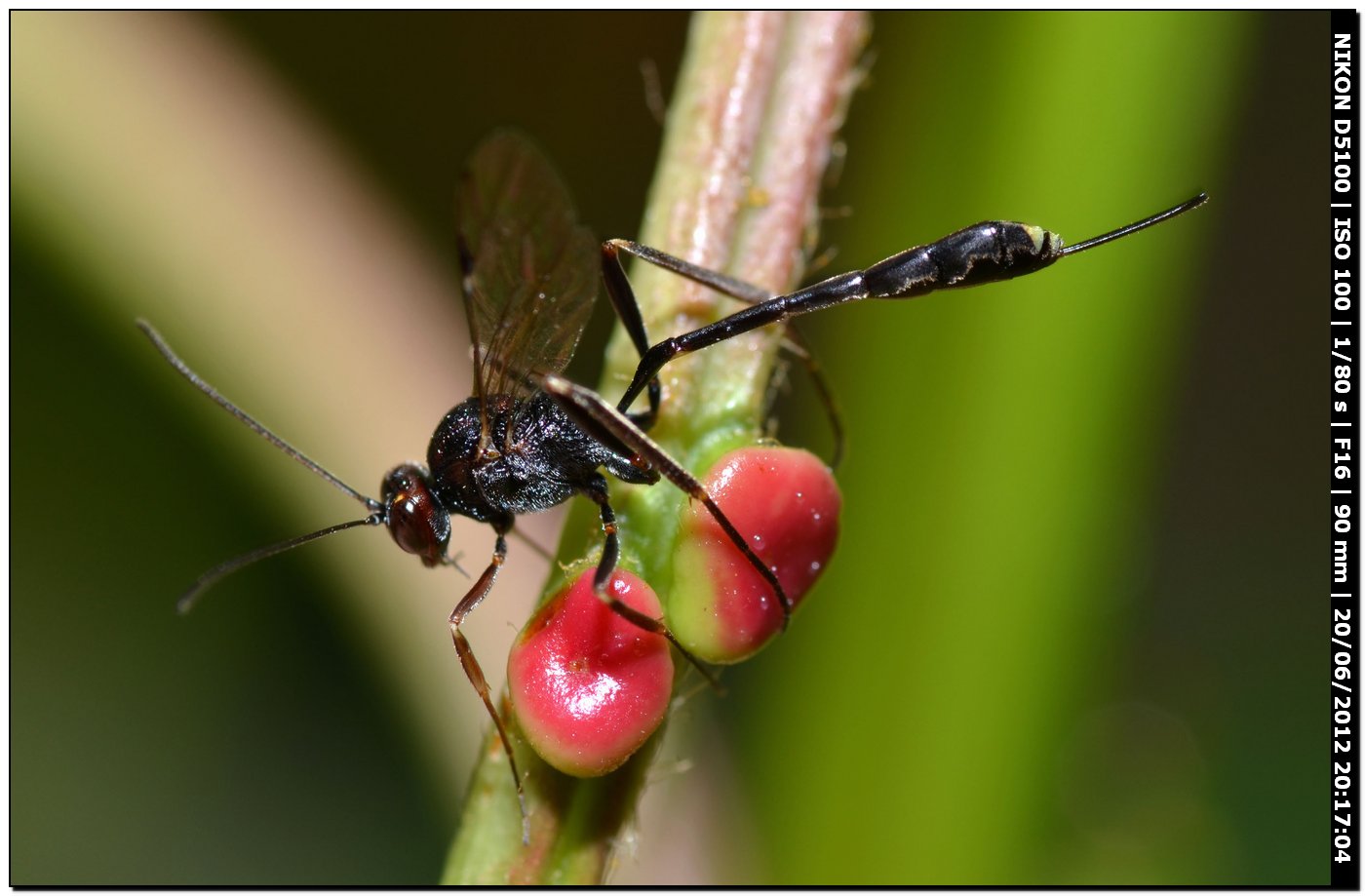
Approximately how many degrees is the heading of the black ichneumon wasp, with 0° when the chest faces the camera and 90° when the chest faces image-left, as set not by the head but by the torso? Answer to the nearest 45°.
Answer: approximately 90°
